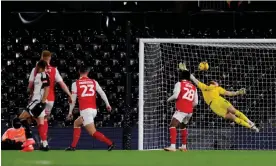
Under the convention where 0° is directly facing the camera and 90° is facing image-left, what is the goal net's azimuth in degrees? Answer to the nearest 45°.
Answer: approximately 0°

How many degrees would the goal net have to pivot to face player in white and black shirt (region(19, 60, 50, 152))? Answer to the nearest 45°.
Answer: approximately 45° to its right
